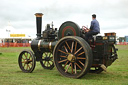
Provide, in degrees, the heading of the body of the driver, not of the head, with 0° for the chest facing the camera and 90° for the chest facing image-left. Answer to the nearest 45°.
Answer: approximately 135°

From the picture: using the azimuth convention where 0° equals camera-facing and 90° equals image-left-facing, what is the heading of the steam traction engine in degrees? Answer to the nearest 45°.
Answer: approximately 135°
